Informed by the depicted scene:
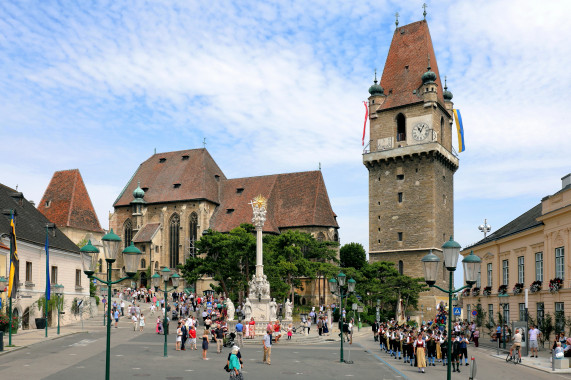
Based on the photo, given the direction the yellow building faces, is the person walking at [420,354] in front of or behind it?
in front

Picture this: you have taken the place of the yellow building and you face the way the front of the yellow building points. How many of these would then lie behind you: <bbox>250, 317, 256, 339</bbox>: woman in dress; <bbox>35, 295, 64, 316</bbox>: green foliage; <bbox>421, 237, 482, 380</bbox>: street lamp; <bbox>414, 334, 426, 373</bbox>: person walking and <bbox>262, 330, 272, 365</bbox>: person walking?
0

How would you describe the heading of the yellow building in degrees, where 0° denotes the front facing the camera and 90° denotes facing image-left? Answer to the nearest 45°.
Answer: approximately 45°

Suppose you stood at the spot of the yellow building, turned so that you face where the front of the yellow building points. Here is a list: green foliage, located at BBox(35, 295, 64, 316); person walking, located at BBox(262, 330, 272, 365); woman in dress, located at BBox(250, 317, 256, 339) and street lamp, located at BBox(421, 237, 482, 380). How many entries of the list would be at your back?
0

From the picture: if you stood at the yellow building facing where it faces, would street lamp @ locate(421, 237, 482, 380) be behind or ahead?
ahead

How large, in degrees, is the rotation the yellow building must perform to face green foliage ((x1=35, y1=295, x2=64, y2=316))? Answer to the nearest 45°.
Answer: approximately 45° to its right

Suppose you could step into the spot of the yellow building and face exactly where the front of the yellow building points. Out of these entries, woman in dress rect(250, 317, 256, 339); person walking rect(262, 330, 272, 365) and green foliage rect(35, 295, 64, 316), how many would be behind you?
0

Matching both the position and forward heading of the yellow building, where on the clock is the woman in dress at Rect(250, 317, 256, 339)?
The woman in dress is roughly at 1 o'clock from the yellow building.
